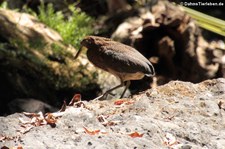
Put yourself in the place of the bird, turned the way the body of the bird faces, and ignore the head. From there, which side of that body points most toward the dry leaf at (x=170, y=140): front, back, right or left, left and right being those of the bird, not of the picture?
left

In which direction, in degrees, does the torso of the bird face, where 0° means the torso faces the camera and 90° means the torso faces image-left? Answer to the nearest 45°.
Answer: approximately 90°
